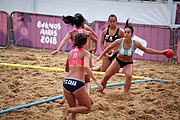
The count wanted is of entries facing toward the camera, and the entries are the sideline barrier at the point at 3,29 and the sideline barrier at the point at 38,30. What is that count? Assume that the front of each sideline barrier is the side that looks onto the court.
2

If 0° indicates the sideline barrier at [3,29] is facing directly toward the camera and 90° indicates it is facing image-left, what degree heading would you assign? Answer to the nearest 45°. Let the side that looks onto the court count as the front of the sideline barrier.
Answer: approximately 0°

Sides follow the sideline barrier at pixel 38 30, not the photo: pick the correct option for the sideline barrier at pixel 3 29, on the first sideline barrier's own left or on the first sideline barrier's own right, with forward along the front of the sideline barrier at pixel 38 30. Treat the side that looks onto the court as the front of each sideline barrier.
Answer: on the first sideline barrier's own right

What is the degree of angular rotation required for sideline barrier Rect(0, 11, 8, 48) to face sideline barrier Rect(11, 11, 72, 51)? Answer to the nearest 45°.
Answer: approximately 90° to its left

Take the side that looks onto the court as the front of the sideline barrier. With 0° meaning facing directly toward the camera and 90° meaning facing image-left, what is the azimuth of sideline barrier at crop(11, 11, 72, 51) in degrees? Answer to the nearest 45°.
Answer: approximately 0°
